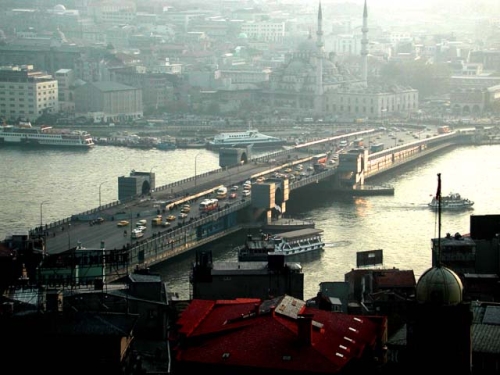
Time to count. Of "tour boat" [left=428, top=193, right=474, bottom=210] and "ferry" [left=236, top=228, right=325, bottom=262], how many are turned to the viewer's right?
1

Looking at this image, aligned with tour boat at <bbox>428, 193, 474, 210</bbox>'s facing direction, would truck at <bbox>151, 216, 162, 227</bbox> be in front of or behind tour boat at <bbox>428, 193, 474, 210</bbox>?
behind

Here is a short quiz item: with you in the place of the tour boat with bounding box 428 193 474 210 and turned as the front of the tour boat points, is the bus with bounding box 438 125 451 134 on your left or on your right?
on your left

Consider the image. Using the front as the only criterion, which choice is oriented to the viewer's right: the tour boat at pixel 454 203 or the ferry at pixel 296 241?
the tour boat

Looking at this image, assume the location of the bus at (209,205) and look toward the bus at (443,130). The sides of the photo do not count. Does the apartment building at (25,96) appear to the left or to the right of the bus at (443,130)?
left

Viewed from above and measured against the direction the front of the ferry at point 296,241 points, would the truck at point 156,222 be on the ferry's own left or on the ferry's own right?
on the ferry's own right

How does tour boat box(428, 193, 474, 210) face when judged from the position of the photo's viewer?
facing to the right of the viewer
